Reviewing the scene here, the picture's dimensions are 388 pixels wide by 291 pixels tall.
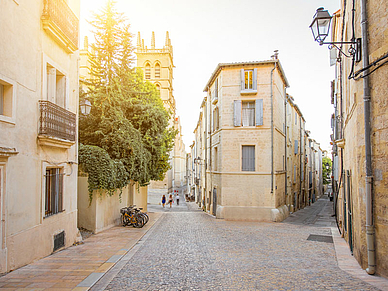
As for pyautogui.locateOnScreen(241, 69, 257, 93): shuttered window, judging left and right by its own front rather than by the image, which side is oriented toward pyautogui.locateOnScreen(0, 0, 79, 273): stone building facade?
front

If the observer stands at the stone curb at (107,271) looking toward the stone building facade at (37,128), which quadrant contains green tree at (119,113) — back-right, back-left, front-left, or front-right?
front-right

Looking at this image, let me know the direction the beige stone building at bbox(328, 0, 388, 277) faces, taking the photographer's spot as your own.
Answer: facing to the left of the viewer

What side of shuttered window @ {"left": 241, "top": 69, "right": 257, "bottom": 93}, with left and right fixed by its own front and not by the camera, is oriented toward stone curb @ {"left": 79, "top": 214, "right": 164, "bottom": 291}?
front

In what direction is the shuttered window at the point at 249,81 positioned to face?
toward the camera

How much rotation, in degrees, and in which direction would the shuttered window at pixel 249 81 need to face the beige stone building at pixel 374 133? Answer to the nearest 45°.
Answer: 0° — it already faces it

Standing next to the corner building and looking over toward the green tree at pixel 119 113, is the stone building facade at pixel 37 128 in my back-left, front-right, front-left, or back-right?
front-left

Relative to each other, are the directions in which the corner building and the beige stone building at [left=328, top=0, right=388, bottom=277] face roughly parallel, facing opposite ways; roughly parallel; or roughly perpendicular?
roughly perpendicular

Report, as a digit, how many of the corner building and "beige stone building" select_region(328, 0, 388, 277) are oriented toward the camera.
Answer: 1

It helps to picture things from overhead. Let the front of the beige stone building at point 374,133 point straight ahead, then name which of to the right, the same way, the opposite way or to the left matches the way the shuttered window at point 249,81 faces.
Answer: to the left

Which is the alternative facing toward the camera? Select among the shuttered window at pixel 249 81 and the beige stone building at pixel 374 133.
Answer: the shuttered window

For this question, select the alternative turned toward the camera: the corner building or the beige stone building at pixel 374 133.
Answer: the corner building

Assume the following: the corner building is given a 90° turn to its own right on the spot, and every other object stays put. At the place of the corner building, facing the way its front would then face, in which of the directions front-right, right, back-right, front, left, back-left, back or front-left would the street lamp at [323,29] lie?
left

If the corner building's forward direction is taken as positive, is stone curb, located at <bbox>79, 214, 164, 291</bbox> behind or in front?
in front
